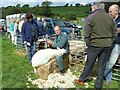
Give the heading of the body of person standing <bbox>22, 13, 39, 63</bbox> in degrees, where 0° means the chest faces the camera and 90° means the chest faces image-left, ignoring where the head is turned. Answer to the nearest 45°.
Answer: approximately 315°

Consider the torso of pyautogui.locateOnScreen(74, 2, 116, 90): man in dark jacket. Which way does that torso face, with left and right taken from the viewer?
facing away from the viewer and to the left of the viewer

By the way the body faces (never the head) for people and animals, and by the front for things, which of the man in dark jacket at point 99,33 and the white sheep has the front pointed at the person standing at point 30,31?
the man in dark jacket

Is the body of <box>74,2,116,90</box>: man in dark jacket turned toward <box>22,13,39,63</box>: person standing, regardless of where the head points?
yes
